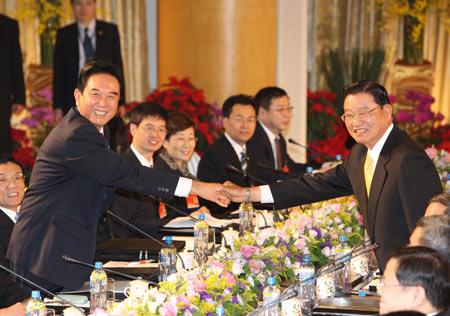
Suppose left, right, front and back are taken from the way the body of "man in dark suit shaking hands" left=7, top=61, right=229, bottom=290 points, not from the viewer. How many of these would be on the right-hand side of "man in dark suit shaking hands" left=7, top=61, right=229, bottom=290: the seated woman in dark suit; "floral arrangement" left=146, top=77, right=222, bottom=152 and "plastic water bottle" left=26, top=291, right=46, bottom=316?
1

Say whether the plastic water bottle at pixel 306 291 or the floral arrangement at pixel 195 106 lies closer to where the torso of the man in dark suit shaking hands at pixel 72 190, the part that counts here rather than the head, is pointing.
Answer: the plastic water bottle

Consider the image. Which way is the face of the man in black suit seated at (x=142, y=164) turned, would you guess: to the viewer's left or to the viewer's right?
to the viewer's right

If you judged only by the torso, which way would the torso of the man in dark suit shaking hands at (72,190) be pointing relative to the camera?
to the viewer's right

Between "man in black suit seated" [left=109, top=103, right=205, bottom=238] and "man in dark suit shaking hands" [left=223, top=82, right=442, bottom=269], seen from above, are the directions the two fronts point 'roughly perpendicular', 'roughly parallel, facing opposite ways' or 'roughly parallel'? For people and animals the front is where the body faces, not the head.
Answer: roughly perpendicular

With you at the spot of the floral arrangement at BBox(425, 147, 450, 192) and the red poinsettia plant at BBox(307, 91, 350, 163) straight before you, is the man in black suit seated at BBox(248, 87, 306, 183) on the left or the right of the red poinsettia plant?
left

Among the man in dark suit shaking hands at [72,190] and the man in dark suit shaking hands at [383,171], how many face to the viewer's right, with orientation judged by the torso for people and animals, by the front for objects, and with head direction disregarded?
1

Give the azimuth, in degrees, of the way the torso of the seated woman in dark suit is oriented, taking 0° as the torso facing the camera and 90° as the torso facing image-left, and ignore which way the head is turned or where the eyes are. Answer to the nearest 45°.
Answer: approximately 315°
